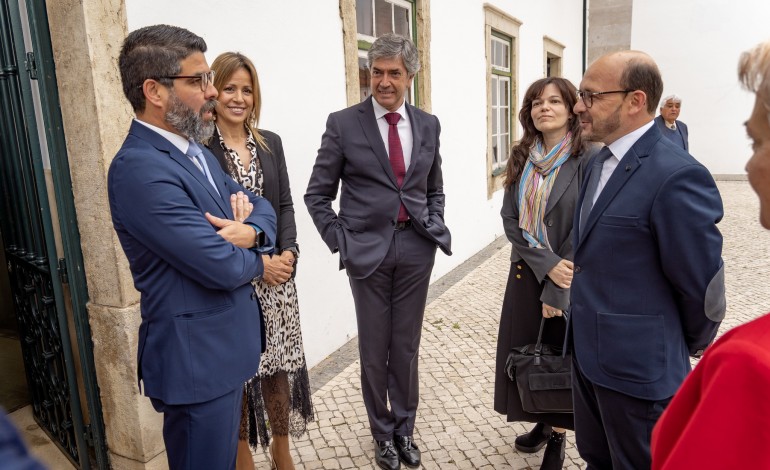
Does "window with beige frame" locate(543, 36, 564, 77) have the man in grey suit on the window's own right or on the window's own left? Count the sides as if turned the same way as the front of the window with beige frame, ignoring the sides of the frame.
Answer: on the window's own right

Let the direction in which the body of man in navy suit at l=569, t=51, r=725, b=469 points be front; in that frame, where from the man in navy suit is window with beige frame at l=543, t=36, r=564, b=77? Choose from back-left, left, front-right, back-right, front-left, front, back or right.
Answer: back-right

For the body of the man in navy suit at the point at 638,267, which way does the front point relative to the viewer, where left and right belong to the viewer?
facing the viewer and to the left of the viewer

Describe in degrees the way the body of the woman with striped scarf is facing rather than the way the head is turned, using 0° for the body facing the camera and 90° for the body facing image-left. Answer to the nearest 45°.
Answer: approximately 45°

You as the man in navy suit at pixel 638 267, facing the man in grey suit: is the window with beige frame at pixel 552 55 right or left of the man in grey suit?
right

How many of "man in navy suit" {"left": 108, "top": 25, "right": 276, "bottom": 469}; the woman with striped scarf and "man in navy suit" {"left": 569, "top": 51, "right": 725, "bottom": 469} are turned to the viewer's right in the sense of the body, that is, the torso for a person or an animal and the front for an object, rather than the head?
1

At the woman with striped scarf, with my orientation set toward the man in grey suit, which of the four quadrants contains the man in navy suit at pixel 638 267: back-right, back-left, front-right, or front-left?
back-left

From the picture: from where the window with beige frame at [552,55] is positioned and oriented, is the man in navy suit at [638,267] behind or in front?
in front

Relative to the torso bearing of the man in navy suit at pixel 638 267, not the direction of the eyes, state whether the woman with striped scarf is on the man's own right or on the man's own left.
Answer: on the man's own right

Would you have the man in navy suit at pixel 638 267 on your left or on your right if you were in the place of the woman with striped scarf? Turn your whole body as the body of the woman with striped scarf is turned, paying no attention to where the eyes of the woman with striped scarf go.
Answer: on your left

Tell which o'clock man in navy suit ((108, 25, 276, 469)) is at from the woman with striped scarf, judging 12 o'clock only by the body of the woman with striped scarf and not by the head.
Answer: The man in navy suit is roughly at 12 o'clock from the woman with striped scarf.

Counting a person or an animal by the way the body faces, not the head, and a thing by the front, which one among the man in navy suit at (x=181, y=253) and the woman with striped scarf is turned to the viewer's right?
the man in navy suit

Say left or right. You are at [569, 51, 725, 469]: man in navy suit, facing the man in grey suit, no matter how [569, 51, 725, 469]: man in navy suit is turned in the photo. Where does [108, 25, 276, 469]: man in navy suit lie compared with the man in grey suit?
left

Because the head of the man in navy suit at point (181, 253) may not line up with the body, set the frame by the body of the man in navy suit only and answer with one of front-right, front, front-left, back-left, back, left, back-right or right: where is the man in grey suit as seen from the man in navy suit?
front-left

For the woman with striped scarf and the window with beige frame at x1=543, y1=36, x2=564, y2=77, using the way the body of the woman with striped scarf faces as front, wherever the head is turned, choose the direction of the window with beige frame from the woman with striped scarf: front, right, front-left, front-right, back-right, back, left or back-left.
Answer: back-right

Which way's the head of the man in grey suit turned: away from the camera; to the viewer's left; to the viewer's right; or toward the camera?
toward the camera
